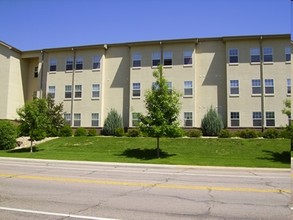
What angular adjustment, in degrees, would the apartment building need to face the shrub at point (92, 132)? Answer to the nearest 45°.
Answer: approximately 90° to its right

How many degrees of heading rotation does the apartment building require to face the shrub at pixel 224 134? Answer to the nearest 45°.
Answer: approximately 45° to its left

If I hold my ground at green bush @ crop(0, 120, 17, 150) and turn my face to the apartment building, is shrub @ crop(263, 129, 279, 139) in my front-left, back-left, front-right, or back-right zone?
front-right

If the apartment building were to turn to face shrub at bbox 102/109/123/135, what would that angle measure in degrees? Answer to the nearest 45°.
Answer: approximately 90° to its right

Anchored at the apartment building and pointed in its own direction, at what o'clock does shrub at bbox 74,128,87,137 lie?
The shrub is roughly at 3 o'clock from the apartment building.

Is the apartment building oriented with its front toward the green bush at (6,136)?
no

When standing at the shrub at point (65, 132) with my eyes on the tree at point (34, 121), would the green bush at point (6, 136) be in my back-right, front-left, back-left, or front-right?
front-right

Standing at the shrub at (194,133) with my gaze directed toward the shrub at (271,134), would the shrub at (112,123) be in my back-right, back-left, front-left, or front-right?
back-left

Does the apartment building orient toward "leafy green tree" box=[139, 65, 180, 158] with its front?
yes

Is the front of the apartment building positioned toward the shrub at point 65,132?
no

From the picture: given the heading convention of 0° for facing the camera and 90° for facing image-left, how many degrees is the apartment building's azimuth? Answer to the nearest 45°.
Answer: approximately 0°

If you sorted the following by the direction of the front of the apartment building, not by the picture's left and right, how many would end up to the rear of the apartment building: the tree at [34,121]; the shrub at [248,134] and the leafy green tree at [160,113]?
0

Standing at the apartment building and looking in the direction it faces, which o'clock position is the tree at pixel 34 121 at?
The tree is roughly at 2 o'clock from the apartment building.

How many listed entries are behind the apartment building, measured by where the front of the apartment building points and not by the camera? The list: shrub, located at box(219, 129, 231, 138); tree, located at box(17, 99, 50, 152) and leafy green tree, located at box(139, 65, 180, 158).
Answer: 0

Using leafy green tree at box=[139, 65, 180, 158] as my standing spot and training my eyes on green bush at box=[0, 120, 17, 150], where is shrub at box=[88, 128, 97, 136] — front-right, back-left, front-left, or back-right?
front-right
